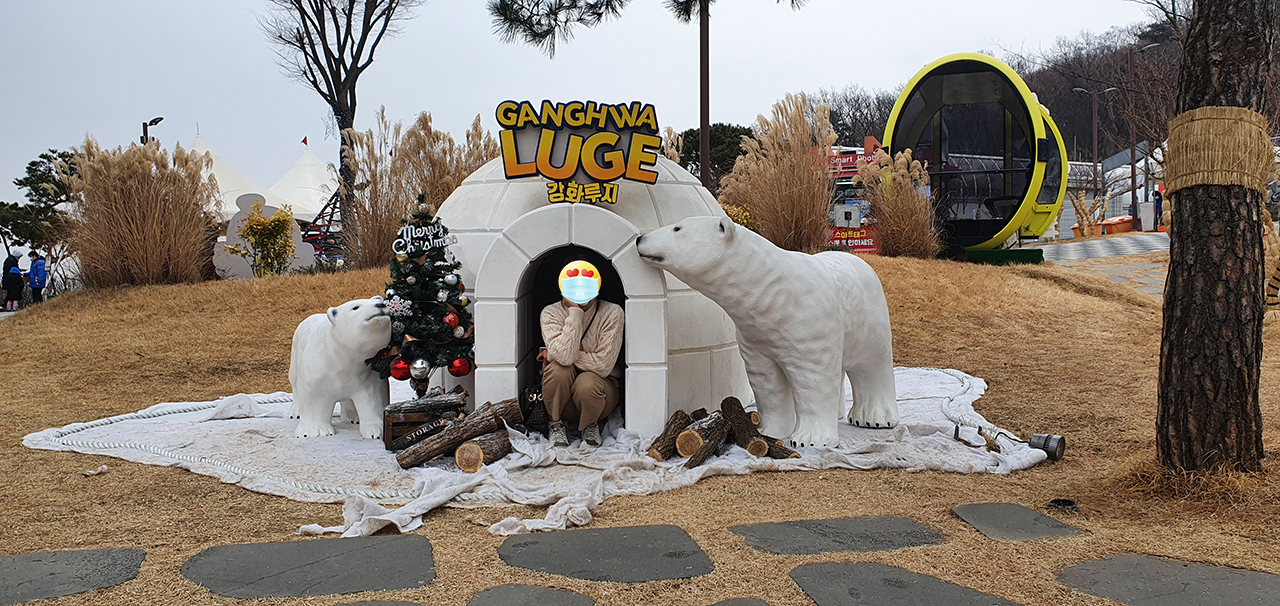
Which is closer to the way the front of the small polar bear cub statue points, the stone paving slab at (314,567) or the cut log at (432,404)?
the cut log

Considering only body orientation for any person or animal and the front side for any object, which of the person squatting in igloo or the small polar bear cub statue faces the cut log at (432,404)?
the small polar bear cub statue

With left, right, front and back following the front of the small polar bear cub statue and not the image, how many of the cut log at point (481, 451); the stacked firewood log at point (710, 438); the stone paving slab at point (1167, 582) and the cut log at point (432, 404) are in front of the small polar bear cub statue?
4

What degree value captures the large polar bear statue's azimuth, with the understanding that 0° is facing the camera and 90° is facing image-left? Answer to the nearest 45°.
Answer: approximately 45°

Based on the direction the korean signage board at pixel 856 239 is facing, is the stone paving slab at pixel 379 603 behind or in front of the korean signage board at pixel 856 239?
in front

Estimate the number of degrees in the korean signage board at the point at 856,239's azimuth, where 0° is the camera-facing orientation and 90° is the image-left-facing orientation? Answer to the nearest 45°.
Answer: approximately 0°

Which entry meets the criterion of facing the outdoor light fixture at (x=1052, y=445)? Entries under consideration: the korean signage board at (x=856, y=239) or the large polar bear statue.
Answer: the korean signage board

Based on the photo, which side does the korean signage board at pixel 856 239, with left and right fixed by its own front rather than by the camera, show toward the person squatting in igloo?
front
